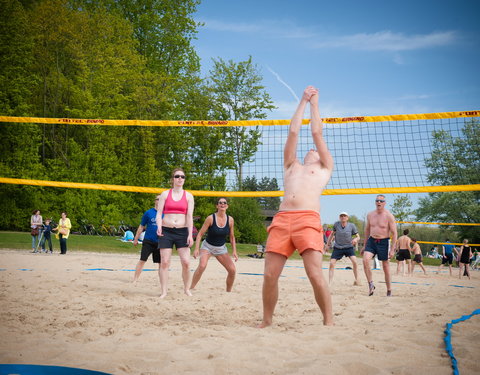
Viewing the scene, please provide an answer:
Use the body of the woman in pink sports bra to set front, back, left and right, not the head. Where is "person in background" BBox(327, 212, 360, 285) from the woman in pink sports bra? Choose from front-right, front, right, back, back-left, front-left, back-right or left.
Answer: back-left

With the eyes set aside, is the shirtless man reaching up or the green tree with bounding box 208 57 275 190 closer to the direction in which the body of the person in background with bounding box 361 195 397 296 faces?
the shirtless man reaching up

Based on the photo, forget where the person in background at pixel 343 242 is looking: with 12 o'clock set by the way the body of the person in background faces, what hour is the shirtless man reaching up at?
The shirtless man reaching up is roughly at 12 o'clock from the person in background.

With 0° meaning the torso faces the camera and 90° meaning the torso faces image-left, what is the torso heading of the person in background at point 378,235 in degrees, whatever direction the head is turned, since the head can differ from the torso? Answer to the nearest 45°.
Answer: approximately 0°

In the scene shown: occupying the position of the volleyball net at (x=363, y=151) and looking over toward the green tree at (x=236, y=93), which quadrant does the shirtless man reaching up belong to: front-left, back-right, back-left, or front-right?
back-left

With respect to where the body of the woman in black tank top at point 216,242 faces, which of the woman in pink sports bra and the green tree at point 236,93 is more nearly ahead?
the woman in pink sports bra

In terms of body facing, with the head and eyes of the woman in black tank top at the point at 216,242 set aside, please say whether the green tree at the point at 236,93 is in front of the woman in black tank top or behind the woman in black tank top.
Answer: behind

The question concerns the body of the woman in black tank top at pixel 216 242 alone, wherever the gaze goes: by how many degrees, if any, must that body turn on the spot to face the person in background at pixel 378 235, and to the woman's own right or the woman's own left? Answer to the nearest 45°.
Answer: approximately 90° to the woman's own left

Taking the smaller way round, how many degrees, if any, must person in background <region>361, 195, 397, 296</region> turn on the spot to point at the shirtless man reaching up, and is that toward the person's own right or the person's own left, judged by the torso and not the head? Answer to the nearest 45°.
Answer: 0° — they already face them

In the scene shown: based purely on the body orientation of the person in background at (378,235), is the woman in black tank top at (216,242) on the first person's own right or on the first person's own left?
on the first person's own right
